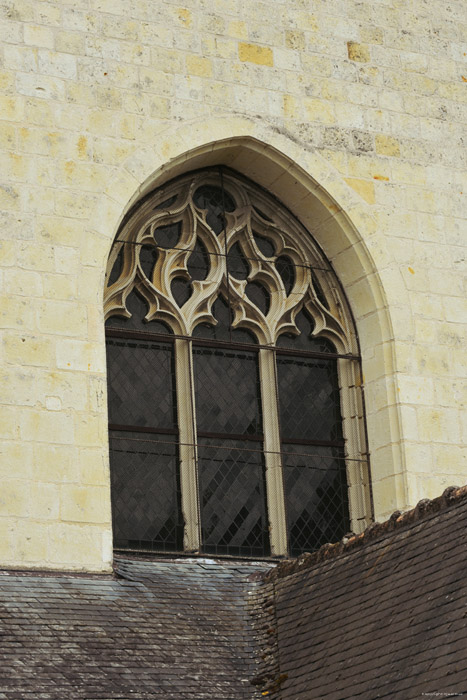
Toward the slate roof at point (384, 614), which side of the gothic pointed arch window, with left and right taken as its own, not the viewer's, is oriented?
front

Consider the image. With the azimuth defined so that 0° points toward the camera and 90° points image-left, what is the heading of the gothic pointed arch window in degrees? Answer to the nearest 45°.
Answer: approximately 315°
